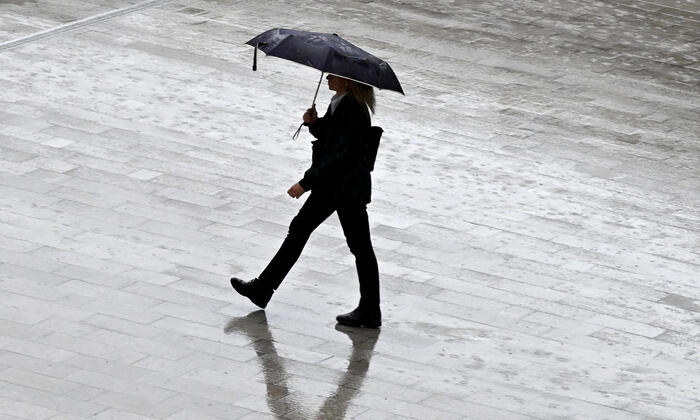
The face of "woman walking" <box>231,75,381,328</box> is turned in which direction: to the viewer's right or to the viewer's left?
to the viewer's left

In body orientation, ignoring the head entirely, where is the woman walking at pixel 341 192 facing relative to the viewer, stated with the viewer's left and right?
facing to the left of the viewer
